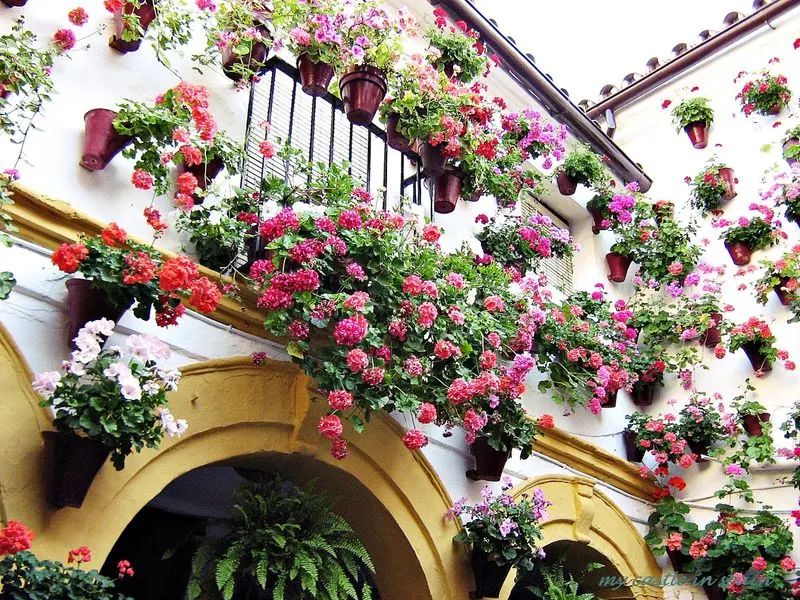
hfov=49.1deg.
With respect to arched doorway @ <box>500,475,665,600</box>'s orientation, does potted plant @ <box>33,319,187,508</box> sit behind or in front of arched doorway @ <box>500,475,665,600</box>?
in front

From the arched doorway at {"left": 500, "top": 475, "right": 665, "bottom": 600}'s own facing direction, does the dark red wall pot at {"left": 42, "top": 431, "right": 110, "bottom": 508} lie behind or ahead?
ahead

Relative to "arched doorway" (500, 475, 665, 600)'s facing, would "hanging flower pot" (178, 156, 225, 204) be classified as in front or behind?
in front
